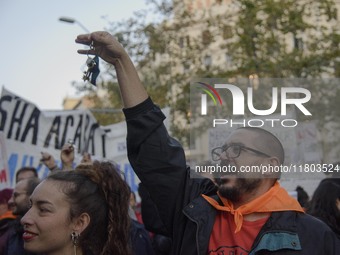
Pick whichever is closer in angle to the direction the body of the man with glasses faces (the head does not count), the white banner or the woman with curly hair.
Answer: the woman with curly hair

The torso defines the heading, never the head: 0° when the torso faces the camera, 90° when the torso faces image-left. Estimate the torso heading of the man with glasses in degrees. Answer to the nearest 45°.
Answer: approximately 45°

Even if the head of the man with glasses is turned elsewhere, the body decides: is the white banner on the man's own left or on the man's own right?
on the man's own right

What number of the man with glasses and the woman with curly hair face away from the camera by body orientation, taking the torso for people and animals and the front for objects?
0

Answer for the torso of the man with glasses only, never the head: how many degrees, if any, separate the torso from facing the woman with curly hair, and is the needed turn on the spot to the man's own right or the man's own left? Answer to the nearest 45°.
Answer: approximately 45° to the man's own right

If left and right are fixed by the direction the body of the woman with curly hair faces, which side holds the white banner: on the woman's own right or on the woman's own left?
on the woman's own right
